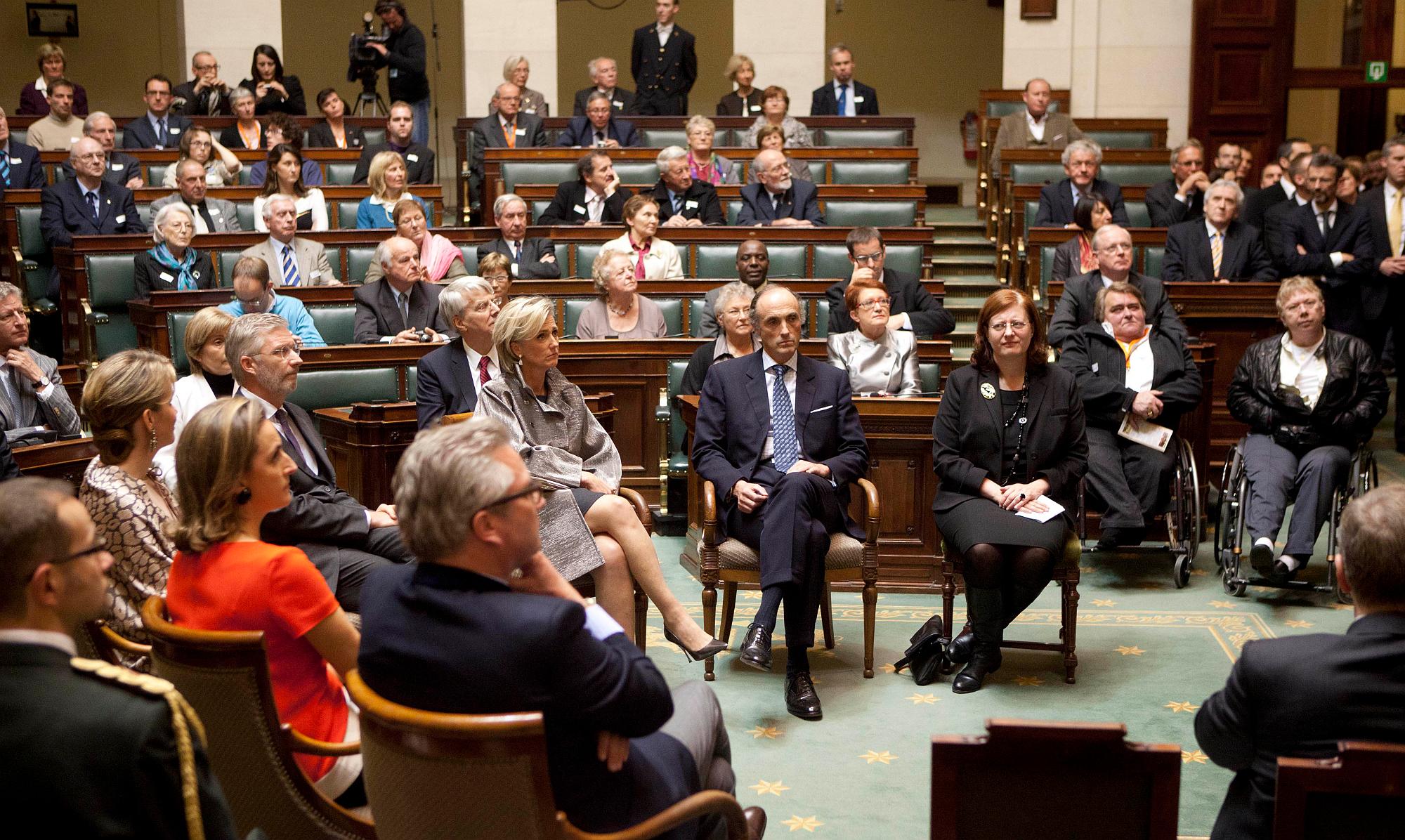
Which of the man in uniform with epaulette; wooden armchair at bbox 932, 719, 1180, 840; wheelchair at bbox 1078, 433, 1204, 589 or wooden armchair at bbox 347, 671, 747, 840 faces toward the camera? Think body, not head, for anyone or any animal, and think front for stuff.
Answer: the wheelchair

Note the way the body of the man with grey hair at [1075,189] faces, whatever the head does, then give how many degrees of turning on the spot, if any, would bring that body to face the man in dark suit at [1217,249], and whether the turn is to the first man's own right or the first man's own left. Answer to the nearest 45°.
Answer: approximately 45° to the first man's own left

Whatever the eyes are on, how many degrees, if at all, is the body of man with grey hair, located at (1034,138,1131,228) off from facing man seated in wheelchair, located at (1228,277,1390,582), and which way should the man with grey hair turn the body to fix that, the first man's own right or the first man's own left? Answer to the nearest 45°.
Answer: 0° — they already face them

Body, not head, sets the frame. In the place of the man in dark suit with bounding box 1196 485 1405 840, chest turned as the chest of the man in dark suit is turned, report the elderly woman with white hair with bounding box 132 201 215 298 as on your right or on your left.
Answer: on your left

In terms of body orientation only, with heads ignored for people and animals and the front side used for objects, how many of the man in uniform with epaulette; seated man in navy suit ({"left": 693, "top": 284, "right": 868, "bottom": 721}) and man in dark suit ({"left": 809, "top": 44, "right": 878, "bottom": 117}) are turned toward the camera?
2

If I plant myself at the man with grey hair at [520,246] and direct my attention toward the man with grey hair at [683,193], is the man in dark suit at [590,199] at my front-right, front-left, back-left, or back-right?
front-left

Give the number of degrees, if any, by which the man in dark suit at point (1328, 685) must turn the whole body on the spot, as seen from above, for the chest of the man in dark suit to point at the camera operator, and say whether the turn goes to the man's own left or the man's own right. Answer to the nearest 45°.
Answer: approximately 45° to the man's own left

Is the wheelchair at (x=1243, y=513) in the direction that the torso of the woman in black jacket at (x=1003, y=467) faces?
no

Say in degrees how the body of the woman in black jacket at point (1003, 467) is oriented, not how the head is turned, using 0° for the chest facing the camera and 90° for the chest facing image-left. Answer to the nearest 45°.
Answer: approximately 0°

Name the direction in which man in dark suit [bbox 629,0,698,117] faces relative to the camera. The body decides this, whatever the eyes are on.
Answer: toward the camera

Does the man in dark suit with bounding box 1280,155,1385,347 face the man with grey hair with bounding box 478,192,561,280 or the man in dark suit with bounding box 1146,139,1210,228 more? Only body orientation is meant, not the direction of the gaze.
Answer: the man with grey hair

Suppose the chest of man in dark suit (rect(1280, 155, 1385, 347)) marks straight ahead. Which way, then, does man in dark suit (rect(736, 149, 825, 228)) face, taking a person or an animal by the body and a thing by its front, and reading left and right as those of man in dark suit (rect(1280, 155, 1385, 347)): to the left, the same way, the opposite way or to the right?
the same way

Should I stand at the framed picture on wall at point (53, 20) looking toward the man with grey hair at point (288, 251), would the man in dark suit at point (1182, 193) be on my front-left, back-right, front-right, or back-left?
front-left

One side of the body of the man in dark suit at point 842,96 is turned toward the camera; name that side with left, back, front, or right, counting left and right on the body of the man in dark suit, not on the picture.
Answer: front

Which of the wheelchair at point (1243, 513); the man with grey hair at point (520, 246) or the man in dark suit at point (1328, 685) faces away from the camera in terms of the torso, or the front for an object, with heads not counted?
the man in dark suit

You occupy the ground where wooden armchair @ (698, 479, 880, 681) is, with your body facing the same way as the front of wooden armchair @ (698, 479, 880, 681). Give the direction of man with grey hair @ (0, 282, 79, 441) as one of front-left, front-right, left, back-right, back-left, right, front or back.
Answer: right

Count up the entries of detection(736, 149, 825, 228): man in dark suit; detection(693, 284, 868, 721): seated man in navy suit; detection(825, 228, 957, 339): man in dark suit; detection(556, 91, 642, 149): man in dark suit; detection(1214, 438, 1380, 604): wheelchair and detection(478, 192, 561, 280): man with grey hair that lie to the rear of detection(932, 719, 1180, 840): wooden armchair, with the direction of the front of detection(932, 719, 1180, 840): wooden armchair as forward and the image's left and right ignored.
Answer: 0

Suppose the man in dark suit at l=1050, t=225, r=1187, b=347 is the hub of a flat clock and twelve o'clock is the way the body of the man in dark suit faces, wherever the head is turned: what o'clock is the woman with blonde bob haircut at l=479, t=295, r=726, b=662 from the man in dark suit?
The woman with blonde bob haircut is roughly at 1 o'clock from the man in dark suit.

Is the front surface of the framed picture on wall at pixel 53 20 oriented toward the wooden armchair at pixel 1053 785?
yes

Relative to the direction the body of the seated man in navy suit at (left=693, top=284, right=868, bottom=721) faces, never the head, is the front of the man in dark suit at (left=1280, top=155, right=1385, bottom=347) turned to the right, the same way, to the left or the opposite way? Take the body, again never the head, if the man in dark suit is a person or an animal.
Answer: the same way

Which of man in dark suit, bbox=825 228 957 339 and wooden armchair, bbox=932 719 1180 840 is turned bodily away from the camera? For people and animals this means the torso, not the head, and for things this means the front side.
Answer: the wooden armchair

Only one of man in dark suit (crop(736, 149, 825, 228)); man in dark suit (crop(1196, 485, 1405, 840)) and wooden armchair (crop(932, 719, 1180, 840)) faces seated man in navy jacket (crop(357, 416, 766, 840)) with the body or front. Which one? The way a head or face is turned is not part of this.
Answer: man in dark suit (crop(736, 149, 825, 228))

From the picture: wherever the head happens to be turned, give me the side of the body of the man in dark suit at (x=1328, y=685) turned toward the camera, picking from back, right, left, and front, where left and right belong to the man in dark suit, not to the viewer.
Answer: back
